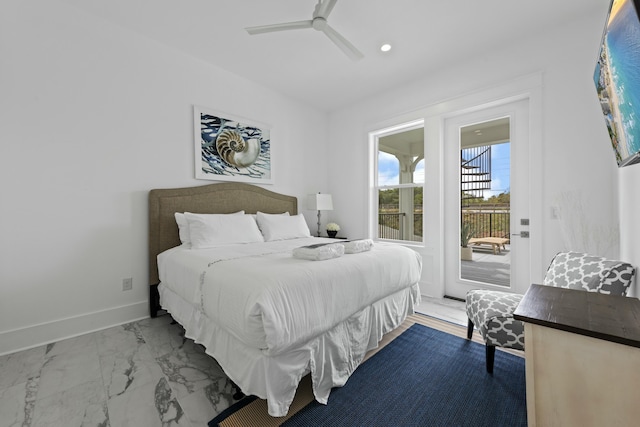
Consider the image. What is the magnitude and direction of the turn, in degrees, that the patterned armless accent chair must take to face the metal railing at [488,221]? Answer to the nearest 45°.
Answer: approximately 90° to its right

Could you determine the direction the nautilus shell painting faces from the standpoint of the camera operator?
facing the viewer and to the right of the viewer

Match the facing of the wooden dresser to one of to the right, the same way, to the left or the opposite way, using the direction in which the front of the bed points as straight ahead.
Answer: the opposite way

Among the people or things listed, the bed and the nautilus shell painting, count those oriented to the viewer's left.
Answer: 0

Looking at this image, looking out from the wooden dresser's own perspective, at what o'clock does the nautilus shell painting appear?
The nautilus shell painting is roughly at 12 o'clock from the wooden dresser.

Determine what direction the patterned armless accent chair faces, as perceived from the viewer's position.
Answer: facing the viewer and to the left of the viewer

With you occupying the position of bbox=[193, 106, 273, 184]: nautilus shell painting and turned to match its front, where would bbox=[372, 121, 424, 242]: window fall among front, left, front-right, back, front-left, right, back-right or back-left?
front-left

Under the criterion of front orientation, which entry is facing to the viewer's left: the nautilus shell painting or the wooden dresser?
the wooden dresser

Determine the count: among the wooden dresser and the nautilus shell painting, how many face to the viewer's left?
1

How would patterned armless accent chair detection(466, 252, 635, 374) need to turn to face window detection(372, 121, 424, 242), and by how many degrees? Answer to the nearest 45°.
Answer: approximately 90° to its right

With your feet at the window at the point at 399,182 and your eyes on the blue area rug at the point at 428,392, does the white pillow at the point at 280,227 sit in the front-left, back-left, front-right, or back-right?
front-right

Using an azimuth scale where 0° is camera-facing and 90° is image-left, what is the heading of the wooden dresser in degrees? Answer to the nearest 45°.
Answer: approximately 90°

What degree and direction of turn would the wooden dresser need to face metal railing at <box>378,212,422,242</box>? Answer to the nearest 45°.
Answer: approximately 45° to its right

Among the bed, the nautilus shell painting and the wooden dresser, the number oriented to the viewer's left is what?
1

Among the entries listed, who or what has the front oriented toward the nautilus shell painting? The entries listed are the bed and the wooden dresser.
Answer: the wooden dresser
